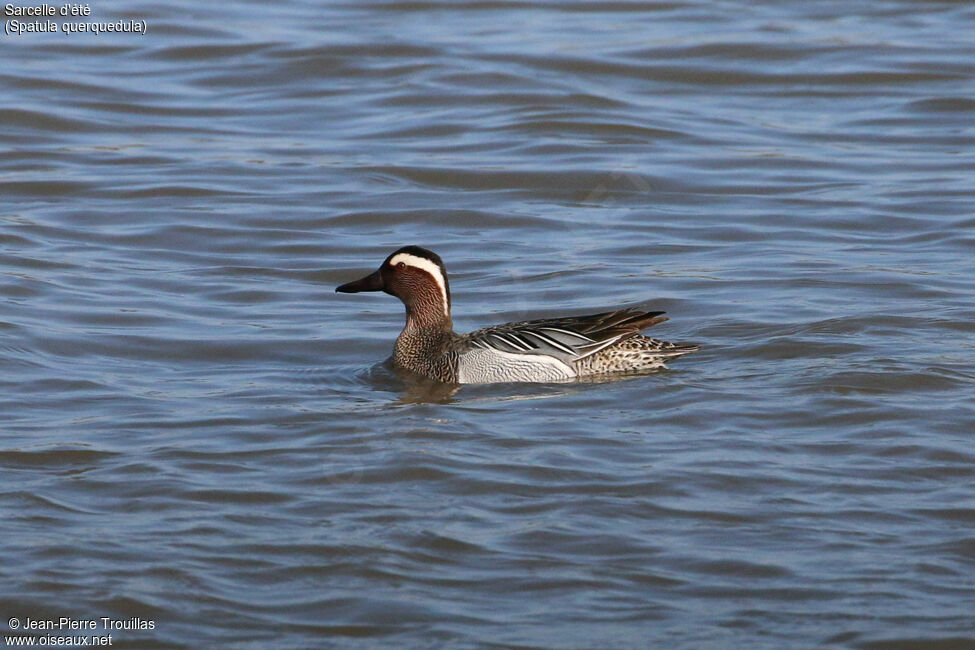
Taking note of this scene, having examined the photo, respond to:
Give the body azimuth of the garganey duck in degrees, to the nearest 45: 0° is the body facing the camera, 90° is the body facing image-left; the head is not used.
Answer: approximately 90°
